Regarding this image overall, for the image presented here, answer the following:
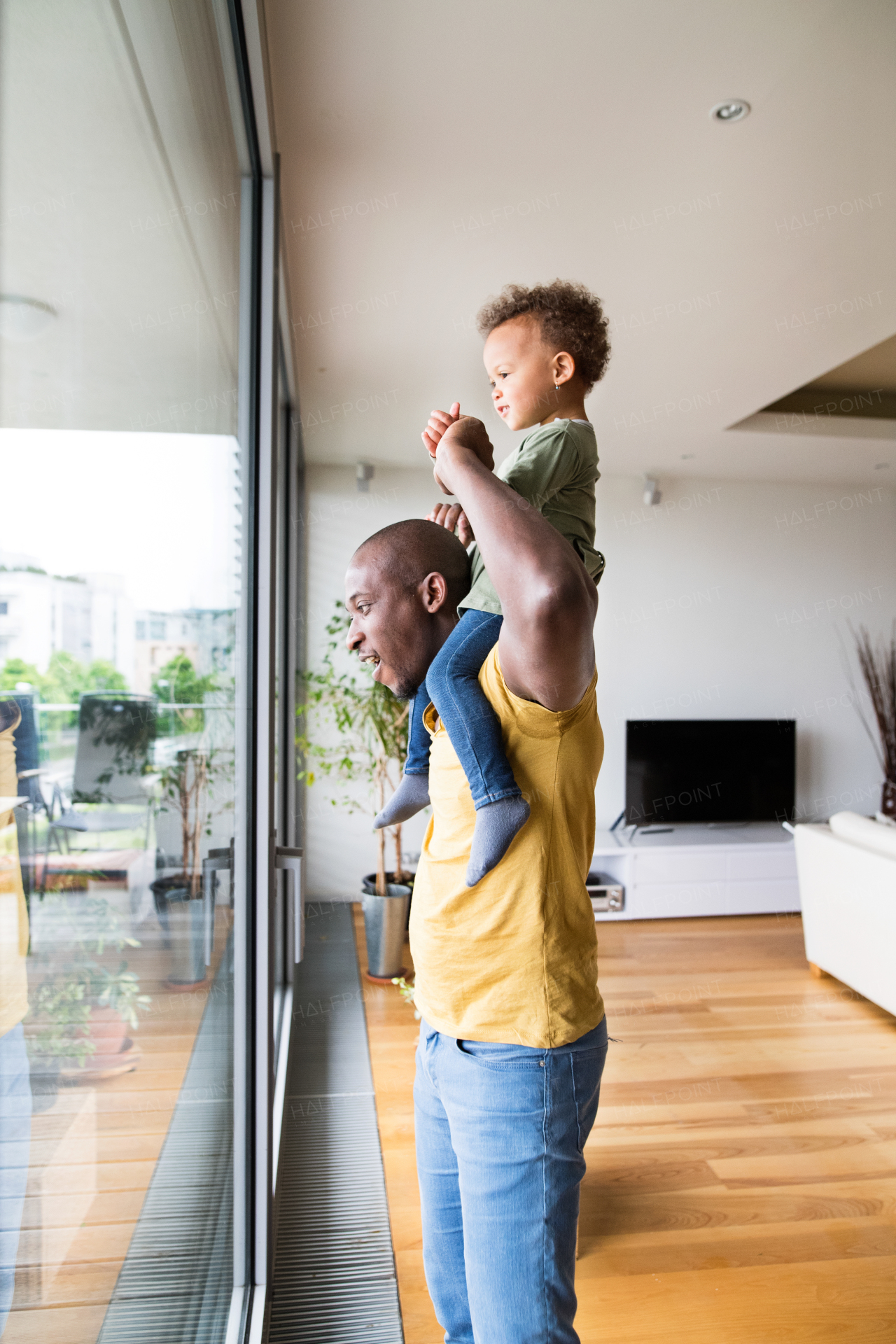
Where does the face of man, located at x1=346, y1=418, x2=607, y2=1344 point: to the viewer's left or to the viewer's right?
to the viewer's left

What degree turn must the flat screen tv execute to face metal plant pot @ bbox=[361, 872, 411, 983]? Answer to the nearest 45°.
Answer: approximately 45° to its right

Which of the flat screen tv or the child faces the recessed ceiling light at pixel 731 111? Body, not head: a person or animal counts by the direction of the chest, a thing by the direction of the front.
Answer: the flat screen tv

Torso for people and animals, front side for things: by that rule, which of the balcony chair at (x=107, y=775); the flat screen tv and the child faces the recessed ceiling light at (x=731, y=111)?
the flat screen tv

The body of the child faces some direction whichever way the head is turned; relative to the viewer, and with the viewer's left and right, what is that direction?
facing to the left of the viewer

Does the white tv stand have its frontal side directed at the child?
yes

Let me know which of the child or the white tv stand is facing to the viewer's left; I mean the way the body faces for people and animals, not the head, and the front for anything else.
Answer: the child

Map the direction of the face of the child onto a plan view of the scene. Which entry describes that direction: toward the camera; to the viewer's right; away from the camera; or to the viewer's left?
to the viewer's left

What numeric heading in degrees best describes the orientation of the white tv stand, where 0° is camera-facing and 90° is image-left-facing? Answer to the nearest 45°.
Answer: approximately 0°

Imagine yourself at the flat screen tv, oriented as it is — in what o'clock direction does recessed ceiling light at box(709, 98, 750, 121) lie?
The recessed ceiling light is roughly at 12 o'clock from the flat screen tv.
